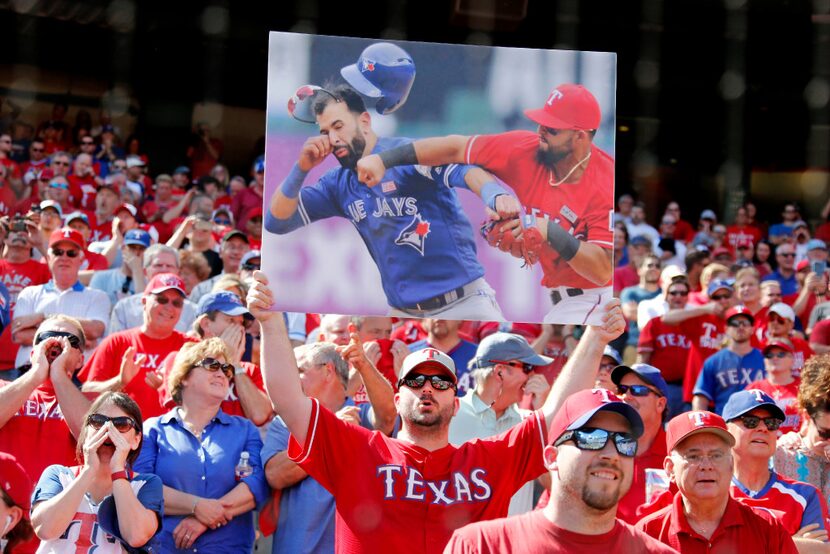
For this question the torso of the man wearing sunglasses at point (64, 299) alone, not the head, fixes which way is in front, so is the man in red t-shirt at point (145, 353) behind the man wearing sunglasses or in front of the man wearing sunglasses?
in front

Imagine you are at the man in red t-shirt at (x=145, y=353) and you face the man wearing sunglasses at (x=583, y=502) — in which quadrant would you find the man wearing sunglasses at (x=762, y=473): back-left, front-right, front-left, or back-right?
front-left

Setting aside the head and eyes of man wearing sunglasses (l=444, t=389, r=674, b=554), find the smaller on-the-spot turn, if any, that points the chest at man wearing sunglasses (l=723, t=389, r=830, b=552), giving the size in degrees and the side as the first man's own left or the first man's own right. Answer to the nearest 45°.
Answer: approximately 90° to the first man's own left

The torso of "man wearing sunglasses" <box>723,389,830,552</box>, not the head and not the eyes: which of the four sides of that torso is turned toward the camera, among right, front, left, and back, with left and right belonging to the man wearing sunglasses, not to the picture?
front

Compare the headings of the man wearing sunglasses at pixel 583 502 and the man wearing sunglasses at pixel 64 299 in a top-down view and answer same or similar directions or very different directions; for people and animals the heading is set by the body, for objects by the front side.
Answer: same or similar directions

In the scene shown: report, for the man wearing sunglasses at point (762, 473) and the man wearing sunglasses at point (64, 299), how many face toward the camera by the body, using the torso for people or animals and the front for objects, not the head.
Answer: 2

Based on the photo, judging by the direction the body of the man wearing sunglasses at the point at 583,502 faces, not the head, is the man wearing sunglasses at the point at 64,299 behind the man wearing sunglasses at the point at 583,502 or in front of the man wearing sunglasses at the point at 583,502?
behind

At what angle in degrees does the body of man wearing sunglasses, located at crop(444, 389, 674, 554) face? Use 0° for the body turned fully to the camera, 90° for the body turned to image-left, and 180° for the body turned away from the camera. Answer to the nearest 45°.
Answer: approximately 315°

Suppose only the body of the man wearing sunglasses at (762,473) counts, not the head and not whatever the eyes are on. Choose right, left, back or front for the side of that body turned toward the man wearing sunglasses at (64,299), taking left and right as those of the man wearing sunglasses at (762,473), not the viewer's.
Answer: right

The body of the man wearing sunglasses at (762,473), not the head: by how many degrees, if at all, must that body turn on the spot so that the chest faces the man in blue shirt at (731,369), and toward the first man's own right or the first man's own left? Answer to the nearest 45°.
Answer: approximately 180°

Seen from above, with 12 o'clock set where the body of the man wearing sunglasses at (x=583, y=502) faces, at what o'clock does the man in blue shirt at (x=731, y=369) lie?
The man in blue shirt is roughly at 8 o'clock from the man wearing sunglasses.

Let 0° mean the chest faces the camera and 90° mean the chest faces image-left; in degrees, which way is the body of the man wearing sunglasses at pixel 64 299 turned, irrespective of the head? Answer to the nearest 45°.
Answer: approximately 0°
